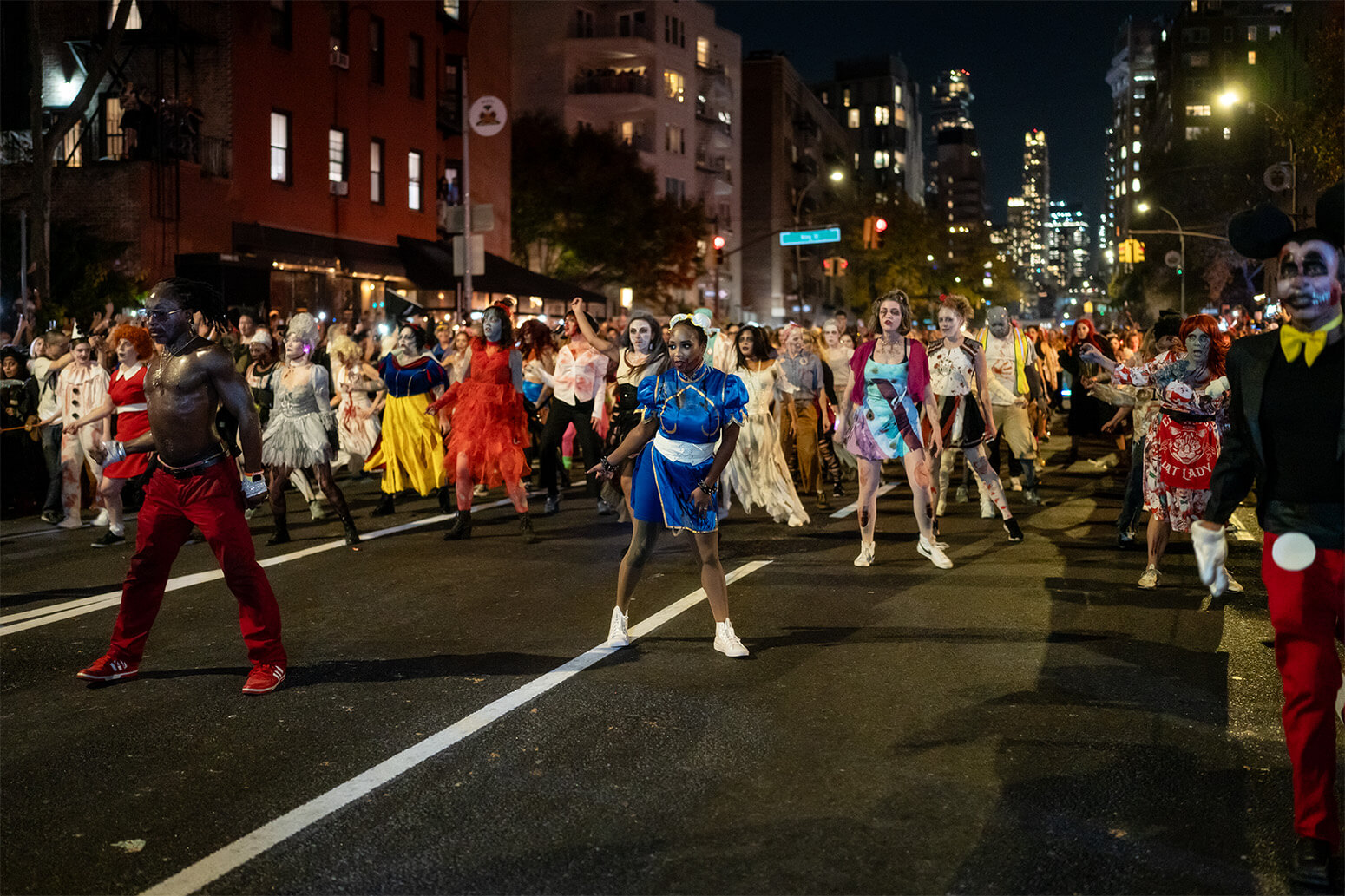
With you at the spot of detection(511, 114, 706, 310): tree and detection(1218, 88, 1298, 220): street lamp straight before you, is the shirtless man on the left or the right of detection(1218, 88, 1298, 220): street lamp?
right

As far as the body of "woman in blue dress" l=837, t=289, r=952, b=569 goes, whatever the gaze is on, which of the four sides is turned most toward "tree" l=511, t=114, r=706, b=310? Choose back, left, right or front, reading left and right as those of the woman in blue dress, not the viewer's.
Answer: back

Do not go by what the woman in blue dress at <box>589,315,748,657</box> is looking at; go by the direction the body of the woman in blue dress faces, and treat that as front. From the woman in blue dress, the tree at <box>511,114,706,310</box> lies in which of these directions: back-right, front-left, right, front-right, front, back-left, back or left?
back

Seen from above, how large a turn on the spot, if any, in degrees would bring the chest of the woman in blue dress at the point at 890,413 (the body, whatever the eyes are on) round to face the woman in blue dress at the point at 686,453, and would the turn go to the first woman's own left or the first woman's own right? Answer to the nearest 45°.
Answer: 0° — they already face them

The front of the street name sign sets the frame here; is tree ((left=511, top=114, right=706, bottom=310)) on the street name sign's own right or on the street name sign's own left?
on the street name sign's own right

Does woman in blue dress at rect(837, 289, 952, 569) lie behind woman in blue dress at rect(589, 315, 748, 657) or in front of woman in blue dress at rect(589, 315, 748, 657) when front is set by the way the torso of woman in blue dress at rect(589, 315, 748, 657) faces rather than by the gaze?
behind

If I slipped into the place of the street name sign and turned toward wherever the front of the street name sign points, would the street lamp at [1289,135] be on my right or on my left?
on my left

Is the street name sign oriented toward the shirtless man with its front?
yes

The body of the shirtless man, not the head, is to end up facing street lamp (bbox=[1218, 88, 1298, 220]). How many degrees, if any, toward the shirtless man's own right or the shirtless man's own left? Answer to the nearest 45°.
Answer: approximately 180°

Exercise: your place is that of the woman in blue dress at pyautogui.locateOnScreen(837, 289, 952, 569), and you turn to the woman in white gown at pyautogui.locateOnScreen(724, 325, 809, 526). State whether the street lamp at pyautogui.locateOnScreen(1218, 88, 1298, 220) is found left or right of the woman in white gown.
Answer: right
